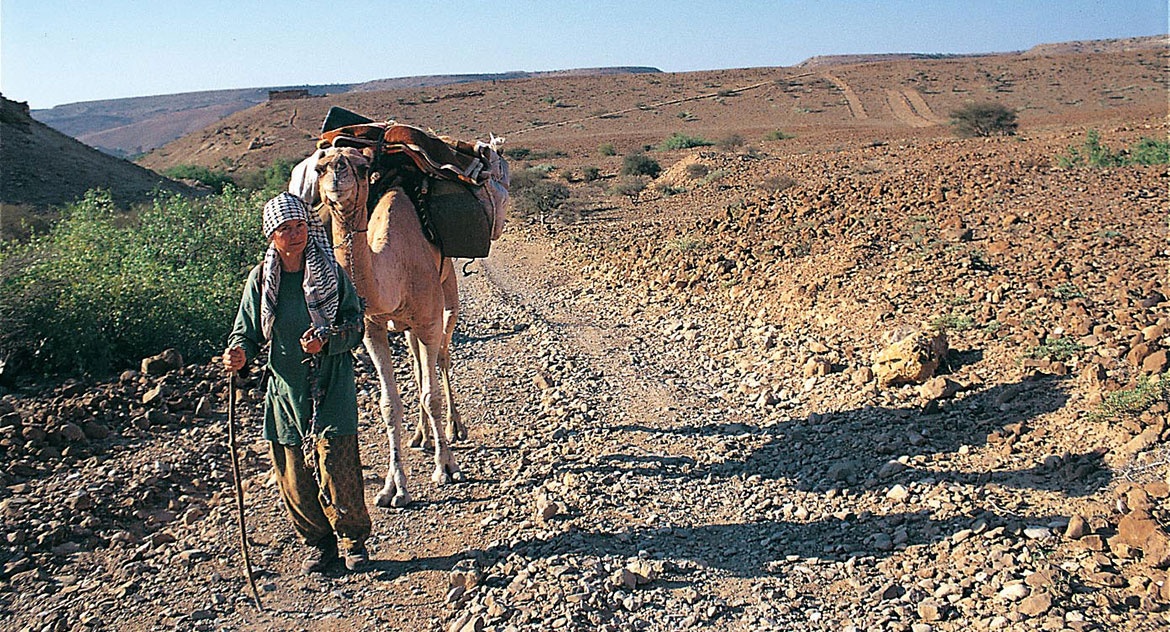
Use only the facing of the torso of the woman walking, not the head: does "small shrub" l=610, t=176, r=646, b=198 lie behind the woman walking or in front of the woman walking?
behind

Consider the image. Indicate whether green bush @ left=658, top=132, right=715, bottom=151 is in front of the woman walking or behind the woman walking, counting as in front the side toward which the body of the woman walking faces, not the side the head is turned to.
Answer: behind

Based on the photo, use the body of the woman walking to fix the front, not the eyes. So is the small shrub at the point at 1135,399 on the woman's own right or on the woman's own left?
on the woman's own left

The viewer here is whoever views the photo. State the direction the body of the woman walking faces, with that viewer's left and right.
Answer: facing the viewer

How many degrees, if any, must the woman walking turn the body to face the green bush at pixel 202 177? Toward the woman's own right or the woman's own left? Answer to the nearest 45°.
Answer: approximately 180°

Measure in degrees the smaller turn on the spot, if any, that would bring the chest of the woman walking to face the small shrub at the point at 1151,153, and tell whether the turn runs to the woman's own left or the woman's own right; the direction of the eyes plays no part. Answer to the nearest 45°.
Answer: approximately 135° to the woman's own left

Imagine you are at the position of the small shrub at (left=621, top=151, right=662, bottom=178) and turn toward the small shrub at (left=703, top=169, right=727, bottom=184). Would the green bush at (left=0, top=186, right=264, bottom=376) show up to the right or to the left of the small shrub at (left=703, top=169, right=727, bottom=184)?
right

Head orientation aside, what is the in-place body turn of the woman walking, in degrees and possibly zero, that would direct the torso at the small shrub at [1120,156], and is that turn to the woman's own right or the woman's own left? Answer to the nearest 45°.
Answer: approximately 135° to the woman's own left

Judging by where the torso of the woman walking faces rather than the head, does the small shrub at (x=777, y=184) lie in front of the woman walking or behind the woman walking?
behind

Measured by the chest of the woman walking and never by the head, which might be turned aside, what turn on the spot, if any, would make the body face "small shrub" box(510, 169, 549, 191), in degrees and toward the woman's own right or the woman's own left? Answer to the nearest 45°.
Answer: approximately 180°

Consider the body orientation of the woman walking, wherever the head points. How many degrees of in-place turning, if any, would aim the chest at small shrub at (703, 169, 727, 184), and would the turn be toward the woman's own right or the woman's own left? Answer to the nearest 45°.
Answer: approximately 135° to the woman's own left
